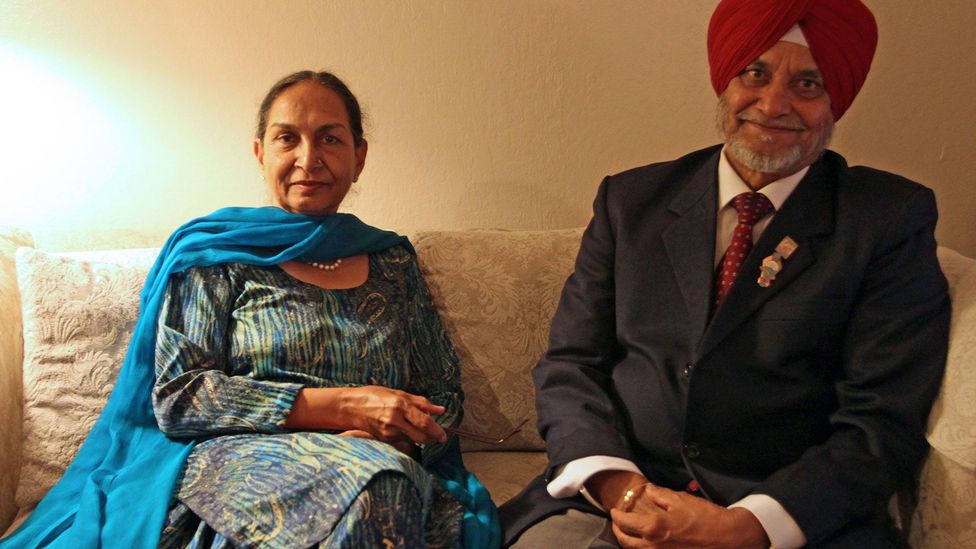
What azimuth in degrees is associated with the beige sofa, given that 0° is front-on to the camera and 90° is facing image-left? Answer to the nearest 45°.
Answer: approximately 0°
